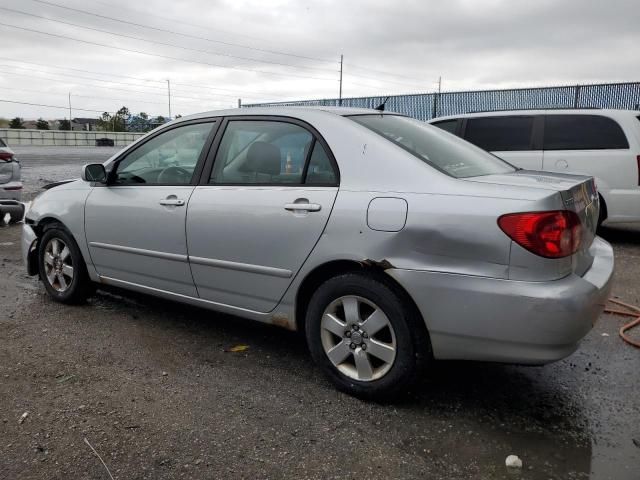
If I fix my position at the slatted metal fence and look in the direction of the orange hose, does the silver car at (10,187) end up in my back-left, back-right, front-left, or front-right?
front-right

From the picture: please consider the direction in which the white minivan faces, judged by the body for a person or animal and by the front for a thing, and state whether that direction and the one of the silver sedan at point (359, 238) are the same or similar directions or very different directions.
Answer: same or similar directions

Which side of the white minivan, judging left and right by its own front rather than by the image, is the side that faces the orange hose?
left

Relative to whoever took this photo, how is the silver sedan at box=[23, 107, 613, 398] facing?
facing away from the viewer and to the left of the viewer

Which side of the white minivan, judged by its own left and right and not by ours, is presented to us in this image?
left

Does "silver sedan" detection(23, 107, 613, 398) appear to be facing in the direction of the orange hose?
no

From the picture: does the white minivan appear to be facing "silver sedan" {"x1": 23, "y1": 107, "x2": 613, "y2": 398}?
no

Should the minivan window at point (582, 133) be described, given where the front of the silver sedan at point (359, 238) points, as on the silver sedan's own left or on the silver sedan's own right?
on the silver sedan's own right

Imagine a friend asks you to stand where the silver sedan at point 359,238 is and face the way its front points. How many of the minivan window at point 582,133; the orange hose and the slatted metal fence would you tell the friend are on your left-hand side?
0

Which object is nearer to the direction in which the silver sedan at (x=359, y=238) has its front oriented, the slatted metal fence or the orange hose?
the slatted metal fence

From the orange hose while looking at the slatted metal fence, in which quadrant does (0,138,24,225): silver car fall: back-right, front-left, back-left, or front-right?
front-left

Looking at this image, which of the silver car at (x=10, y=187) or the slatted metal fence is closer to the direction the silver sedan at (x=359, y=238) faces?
the silver car

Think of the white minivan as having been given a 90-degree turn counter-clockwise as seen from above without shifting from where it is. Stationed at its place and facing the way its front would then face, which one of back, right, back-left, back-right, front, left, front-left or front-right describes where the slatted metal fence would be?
back

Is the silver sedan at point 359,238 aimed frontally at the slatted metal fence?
no

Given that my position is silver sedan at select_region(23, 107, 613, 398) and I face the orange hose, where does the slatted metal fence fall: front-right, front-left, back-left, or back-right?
front-left

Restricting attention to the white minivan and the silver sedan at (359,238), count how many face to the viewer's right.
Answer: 0
